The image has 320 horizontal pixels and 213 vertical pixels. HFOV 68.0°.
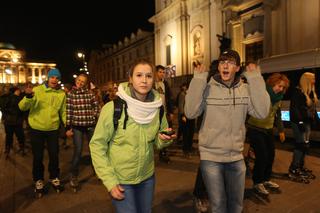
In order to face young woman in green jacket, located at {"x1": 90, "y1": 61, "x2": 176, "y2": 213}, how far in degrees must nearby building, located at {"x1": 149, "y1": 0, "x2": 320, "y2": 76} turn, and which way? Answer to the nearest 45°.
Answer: approximately 45° to its left

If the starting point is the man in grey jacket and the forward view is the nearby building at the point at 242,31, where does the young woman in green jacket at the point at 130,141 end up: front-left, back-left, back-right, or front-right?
back-left

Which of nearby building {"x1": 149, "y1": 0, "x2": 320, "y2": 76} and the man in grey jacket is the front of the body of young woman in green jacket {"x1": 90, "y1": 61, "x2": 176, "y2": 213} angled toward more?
the man in grey jacket

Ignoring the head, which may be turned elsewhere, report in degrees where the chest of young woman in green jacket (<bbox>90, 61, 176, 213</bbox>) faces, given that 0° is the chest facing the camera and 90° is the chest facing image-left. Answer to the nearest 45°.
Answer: approximately 315°

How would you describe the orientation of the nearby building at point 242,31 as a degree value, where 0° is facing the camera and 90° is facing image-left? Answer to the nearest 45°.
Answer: approximately 45°

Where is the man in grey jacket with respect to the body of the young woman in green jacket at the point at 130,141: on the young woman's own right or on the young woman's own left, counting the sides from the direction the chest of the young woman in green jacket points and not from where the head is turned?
on the young woman's own left
